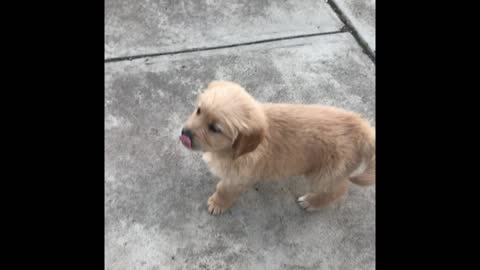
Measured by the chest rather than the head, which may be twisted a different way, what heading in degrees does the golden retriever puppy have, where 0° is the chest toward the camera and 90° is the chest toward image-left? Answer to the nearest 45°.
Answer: approximately 90°
